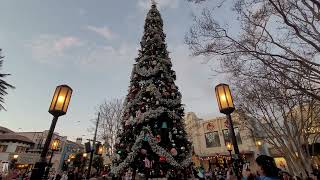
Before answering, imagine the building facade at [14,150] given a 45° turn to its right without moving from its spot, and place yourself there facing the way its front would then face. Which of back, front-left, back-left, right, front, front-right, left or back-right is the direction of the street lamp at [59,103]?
front

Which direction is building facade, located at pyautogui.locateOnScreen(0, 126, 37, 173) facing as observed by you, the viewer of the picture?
facing the viewer and to the right of the viewer

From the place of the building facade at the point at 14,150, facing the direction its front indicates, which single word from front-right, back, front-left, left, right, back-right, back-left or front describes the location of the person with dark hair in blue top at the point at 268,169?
front-right

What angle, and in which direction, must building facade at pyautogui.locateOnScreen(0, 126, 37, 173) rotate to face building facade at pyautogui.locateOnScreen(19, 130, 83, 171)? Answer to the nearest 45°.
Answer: approximately 45° to its left
